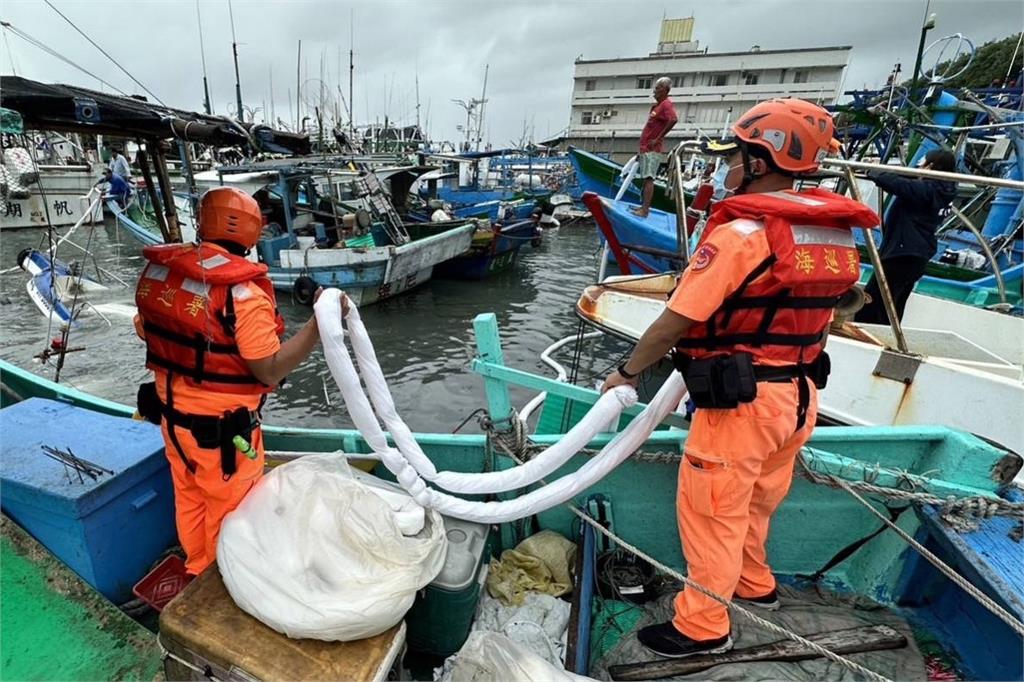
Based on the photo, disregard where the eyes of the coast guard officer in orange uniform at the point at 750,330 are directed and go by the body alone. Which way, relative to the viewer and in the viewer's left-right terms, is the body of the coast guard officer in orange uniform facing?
facing away from the viewer and to the left of the viewer

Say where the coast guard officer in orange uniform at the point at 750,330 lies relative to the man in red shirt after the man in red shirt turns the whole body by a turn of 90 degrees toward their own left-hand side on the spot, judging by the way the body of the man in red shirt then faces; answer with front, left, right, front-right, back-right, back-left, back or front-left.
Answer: front

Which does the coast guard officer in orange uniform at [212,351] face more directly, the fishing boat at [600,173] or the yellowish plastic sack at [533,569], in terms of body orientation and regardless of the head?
the fishing boat

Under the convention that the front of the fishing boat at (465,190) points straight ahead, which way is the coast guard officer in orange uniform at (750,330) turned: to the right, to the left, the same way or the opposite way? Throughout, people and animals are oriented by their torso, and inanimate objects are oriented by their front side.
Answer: to the left

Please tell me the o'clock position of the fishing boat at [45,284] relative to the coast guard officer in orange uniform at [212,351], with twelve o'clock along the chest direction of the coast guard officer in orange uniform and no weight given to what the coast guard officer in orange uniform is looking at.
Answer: The fishing boat is roughly at 10 o'clock from the coast guard officer in orange uniform.

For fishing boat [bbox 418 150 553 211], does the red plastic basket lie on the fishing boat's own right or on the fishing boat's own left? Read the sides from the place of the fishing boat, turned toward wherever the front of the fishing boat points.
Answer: on the fishing boat's own right

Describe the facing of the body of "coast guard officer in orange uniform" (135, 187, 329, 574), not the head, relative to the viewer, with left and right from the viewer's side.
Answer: facing away from the viewer and to the right of the viewer

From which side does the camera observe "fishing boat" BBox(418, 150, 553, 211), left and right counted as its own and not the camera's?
right

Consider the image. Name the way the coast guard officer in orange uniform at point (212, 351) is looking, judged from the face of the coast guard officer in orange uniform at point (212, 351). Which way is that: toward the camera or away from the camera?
away from the camera
